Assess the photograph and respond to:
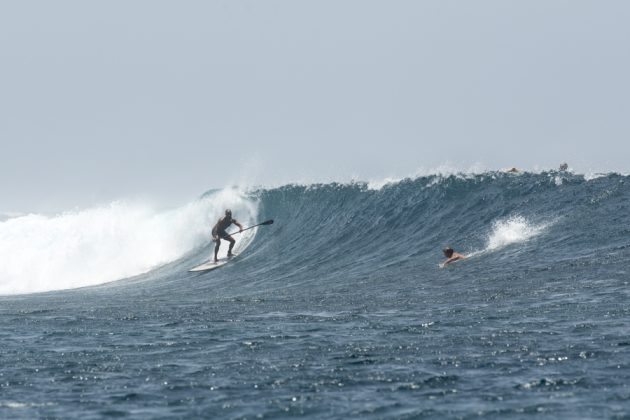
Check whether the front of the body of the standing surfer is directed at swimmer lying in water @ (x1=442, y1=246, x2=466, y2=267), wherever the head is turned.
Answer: yes

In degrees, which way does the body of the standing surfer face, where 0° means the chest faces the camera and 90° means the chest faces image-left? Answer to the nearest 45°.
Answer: approximately 315°
